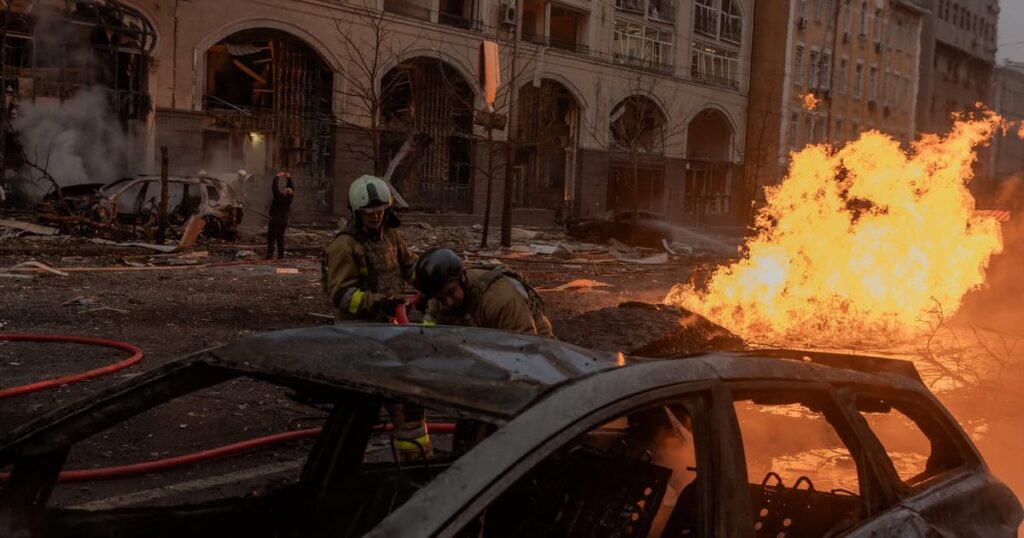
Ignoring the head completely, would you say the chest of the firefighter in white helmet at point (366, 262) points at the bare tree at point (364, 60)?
no

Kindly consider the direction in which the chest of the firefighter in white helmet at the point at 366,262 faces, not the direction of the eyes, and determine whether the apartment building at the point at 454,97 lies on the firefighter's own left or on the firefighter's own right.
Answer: on the firefighter's own left

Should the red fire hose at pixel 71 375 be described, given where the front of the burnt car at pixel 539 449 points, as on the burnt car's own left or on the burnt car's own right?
on the burnt car's own right

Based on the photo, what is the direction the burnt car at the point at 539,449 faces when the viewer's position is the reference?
facing the viewer and to the left of the viewer

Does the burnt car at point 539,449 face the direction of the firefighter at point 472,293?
no

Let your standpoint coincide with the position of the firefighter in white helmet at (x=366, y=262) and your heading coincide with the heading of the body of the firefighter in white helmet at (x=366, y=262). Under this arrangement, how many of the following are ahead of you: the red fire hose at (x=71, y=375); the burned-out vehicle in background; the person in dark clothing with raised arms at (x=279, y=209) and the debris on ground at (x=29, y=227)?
0

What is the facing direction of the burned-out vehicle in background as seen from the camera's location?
facing to the left of the viewer

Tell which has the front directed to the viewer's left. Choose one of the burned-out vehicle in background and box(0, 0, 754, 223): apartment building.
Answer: the burned-out vehicle in background

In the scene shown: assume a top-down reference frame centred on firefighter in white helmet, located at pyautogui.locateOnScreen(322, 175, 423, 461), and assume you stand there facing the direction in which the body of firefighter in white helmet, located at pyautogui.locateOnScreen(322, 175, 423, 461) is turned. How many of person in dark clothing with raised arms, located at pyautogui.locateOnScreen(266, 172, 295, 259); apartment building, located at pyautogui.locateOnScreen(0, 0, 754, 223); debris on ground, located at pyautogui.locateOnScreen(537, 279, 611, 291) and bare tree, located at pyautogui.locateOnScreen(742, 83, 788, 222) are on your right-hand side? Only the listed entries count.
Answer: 0

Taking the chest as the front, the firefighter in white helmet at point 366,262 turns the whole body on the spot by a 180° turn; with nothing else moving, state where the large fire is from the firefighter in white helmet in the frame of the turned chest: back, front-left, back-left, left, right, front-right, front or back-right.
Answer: right

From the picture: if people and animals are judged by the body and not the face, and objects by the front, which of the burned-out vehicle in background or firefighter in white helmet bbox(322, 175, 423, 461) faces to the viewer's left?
the burned-out vehicle in background

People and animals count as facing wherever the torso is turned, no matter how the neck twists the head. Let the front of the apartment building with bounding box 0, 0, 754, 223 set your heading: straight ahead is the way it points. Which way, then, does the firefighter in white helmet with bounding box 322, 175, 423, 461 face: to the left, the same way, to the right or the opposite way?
the same way

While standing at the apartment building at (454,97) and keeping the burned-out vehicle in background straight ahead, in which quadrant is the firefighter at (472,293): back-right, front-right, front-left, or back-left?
front-left

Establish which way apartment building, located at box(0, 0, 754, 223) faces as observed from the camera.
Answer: facing the viewer and to the right of the viewer
